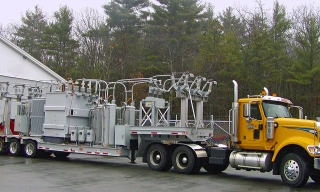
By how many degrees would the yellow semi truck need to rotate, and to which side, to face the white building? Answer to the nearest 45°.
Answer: approximately 180°

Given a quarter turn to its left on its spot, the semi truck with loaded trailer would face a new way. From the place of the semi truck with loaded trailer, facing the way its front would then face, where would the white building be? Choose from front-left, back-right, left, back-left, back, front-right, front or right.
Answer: left

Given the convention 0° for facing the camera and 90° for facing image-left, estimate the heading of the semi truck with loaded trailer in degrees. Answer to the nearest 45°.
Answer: approximately 315°
